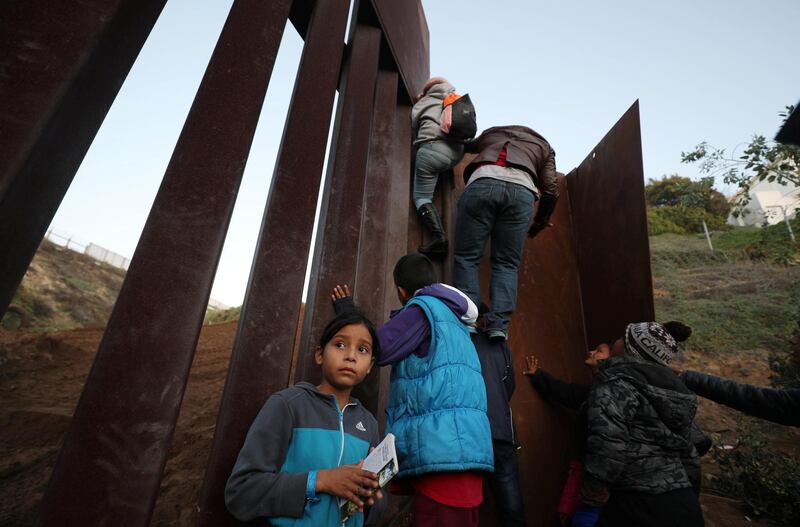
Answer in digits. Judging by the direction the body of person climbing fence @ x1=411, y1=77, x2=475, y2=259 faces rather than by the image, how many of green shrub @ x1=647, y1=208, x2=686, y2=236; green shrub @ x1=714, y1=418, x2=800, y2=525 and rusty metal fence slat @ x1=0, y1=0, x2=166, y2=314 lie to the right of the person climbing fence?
2

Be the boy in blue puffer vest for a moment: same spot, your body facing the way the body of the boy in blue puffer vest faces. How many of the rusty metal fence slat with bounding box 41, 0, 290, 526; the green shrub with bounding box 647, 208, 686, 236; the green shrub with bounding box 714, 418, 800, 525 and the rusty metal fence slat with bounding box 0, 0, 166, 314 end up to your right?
2

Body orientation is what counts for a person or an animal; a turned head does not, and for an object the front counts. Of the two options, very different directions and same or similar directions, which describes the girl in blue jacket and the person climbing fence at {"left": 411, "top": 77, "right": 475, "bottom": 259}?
very different directions

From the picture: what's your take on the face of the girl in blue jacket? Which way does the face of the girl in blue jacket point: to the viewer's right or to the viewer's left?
to the viewer's right

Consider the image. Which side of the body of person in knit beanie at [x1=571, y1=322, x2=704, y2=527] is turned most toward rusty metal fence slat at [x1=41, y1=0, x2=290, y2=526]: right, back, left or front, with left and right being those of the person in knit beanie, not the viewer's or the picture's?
left

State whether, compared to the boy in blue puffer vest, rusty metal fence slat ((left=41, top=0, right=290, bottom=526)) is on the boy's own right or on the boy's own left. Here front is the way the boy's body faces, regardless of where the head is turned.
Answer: on the boy's own left

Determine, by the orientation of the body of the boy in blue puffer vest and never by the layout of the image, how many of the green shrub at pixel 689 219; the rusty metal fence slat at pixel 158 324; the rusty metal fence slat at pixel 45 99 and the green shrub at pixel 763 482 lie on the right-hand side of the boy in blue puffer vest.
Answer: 2

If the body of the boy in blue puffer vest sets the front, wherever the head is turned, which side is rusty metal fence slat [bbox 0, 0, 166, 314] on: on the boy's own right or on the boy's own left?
on the boy's own left

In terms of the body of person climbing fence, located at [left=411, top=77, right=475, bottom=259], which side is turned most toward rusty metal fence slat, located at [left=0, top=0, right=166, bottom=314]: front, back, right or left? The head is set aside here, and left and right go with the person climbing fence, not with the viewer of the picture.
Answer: left

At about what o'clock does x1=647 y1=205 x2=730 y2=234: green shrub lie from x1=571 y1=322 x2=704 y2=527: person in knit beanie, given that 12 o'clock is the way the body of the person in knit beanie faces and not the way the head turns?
The green shrub is roughly at 2 o'clock from the person in knit beanie.
